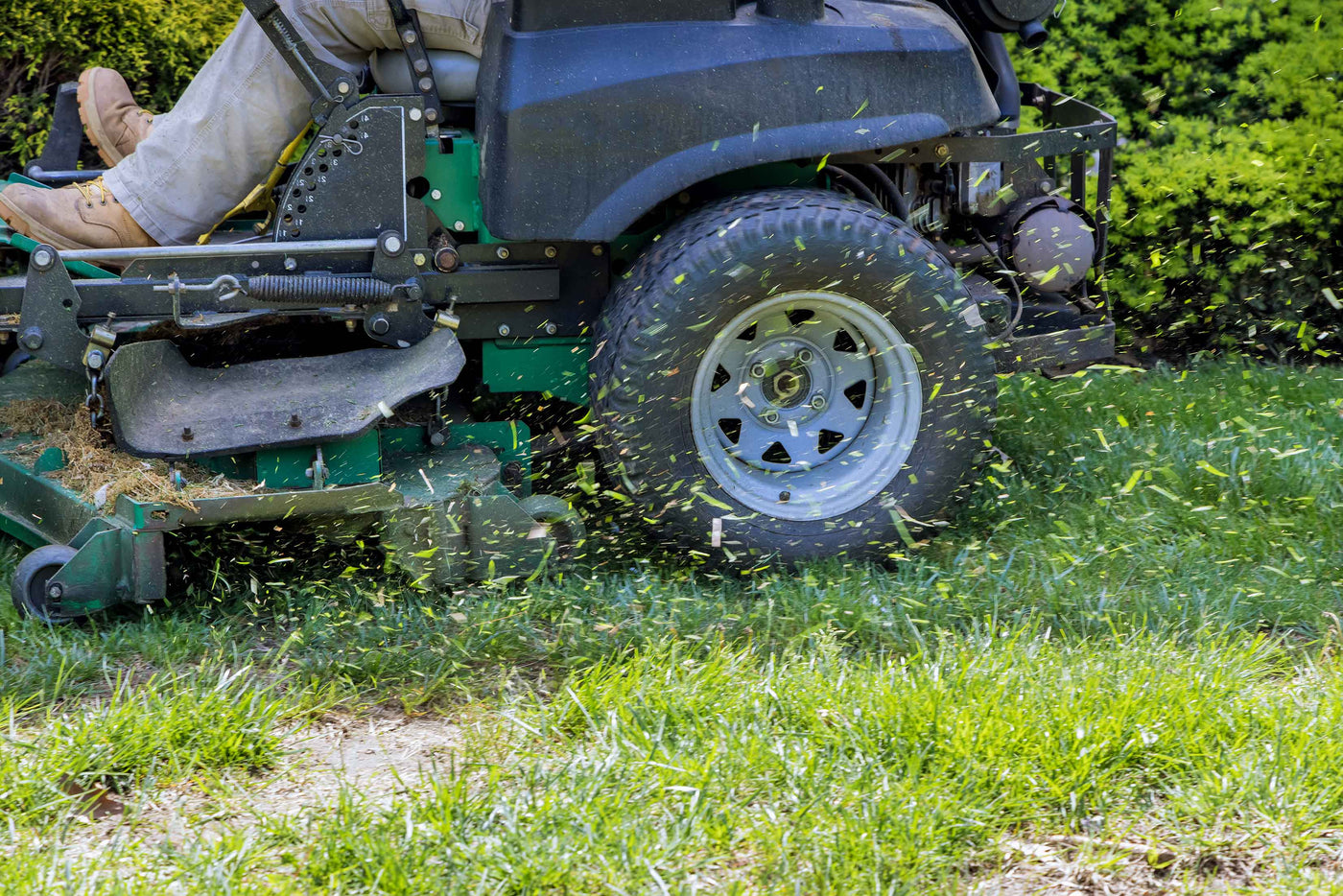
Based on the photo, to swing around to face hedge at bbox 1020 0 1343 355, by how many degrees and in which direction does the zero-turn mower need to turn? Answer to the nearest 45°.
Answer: approximately 135° to its right

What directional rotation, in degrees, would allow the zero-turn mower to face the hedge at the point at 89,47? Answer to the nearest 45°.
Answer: approximately 45° to its right

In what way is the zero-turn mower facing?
to the viewer's left
